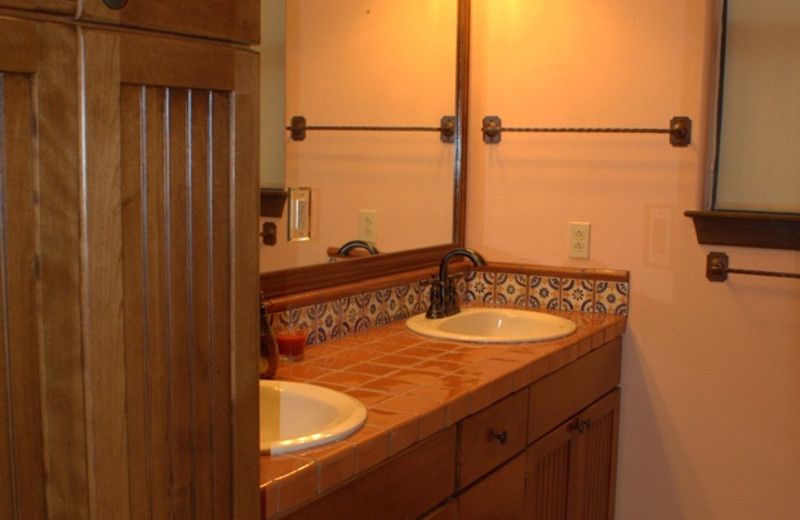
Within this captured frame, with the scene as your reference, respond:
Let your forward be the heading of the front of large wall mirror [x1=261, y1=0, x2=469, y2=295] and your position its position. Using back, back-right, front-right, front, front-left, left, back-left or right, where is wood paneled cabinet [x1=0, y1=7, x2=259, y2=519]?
front-right

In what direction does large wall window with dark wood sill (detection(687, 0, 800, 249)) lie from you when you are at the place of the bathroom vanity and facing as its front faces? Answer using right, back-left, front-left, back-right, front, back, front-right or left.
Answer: left

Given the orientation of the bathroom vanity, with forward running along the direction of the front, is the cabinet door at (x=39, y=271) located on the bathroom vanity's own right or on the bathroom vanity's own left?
on the bathroom vanity's own right

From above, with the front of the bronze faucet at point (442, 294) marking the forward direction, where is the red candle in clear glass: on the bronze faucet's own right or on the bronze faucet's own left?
on the bronze faucet's own right

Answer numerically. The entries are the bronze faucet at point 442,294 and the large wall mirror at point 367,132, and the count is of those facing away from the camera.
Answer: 0

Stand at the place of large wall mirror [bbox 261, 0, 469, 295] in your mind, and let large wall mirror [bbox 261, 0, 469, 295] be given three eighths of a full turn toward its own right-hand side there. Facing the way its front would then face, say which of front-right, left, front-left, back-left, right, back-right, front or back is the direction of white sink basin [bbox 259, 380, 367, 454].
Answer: left

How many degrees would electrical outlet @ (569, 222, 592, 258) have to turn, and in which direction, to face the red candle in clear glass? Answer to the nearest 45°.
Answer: approximately 45° to its right

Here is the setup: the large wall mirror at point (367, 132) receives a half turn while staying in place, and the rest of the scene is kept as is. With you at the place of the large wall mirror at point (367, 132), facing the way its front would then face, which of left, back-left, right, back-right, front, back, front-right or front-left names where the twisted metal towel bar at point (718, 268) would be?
back-right

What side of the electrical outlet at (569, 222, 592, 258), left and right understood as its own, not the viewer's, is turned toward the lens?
front

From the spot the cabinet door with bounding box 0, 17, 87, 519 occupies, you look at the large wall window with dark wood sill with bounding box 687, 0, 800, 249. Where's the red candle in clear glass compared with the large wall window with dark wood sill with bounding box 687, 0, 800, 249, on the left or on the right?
left

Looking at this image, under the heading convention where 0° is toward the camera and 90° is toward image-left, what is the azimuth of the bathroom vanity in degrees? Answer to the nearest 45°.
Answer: approximately 315°
